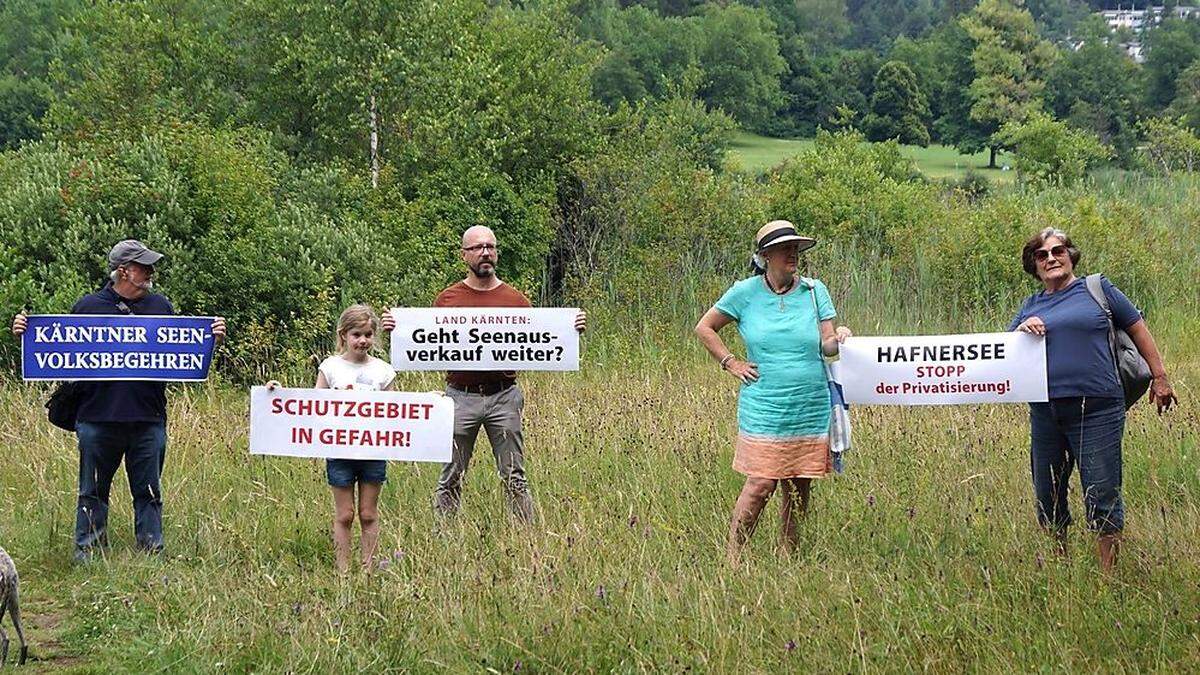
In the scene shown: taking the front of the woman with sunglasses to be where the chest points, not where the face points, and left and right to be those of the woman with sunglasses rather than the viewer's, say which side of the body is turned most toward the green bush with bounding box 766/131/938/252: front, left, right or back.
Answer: back

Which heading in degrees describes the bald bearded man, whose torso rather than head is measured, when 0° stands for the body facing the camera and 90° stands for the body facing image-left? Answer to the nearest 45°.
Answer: approximately 0°

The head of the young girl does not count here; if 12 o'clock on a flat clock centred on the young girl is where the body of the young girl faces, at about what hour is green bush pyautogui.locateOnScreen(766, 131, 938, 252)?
The green bush is roughly at 7 o'clock from the young girl.

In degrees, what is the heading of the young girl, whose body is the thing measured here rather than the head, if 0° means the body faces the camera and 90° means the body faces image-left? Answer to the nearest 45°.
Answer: approximately 0°

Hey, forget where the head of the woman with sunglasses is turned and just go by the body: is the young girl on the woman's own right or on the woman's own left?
on the woman's own right

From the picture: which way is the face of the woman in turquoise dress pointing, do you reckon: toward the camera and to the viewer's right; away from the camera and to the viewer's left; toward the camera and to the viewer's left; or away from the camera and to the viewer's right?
toward the camera and to the viewer's right
